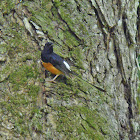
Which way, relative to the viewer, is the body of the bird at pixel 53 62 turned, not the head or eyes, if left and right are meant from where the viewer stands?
facing to the left of the viewer
